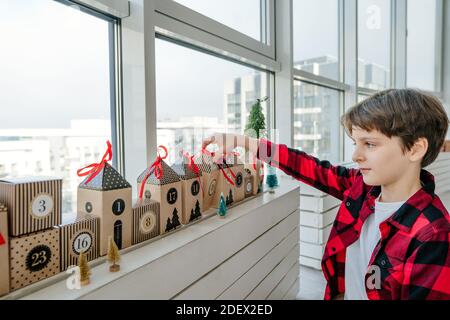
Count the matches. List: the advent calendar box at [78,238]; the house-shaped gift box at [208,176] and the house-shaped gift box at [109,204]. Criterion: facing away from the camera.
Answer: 0

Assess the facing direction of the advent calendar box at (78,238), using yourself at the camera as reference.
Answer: facing the viewer and to the right of the viewer

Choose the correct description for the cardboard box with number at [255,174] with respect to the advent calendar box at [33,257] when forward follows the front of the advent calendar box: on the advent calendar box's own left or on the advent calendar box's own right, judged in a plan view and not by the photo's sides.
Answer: on the advent calendar box's own left

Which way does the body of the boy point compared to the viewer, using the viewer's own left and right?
facing the viewer and to the left of the viewer

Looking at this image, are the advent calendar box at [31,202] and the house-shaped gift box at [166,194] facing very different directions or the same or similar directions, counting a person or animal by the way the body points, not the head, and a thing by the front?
same or similar directions

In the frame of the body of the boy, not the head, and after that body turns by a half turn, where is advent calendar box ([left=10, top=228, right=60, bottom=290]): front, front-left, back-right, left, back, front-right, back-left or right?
back

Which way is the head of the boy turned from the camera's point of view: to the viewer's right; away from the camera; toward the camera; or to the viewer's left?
to the viewer's left

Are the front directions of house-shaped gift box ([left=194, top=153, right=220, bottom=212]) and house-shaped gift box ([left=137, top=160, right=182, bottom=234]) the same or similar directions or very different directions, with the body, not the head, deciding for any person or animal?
same or similar directions

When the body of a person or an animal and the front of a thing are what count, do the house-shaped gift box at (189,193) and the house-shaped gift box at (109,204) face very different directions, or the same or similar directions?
same or similar directions

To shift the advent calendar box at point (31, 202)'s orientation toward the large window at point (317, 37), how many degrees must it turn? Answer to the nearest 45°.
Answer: approximately 90° to its left

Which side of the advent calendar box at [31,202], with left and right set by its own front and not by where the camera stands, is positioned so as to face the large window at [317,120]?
left

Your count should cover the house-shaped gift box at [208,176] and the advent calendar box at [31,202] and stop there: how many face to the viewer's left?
0
